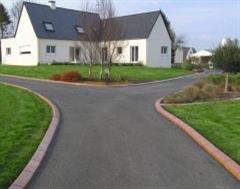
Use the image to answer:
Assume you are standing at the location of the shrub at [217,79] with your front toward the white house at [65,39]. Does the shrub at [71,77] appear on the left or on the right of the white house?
left

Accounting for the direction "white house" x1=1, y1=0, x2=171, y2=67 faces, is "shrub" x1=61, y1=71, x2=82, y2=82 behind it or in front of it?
in front

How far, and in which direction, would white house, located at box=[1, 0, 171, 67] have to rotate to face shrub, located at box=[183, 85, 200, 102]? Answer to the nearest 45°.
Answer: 0° — it already faces it

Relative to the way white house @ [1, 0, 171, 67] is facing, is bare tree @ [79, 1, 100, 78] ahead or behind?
ahead

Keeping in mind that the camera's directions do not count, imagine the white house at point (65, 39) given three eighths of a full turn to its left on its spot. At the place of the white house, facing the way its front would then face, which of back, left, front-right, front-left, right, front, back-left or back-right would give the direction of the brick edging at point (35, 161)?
back-right

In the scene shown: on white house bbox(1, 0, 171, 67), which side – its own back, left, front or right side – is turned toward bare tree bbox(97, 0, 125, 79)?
front

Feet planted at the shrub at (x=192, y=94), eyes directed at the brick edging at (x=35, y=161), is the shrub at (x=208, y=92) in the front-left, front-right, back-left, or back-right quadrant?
back-left

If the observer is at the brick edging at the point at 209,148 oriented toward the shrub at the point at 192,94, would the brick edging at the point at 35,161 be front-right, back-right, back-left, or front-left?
back-left

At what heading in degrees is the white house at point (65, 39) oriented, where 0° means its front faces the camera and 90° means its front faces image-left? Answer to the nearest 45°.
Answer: approximately 0°
